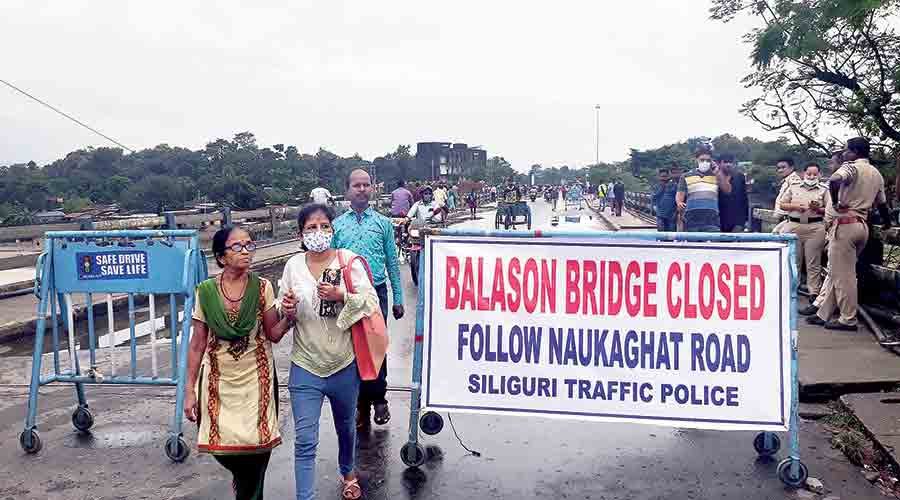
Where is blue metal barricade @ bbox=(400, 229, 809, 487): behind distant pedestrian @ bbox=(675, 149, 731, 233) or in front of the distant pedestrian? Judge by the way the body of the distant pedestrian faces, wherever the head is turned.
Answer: in front

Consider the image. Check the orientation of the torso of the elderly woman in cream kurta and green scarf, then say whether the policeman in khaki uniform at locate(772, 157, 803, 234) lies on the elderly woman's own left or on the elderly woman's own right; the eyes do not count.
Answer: on the elderly woman's own left

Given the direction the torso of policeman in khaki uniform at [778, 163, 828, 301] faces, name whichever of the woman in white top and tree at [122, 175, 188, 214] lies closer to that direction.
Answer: the woman in white top

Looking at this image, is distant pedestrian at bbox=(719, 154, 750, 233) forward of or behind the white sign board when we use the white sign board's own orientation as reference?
behind

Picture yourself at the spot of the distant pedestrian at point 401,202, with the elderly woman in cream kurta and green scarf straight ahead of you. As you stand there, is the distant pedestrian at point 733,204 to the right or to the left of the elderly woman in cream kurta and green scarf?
left

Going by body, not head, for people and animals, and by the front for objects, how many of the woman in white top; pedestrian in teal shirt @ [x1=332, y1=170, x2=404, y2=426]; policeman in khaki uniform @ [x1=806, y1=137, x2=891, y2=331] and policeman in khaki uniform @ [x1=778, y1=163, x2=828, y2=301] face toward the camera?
3

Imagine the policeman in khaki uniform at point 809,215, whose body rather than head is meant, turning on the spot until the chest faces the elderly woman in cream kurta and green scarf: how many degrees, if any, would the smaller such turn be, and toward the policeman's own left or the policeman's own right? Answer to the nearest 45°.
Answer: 0° — they already face them
